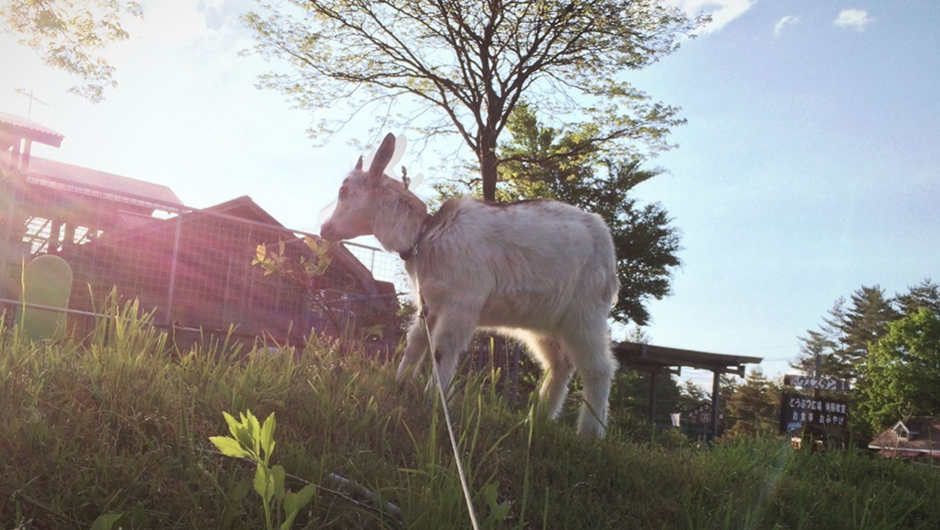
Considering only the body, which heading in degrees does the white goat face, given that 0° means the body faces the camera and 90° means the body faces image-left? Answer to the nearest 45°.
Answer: approximately 90°

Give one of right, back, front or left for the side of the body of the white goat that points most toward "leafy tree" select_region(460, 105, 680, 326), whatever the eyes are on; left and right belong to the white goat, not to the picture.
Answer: right

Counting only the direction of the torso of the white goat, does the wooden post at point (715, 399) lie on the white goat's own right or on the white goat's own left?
on the white goat's own right

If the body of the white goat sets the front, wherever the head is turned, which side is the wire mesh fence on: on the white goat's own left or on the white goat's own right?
on the white goat's own right
